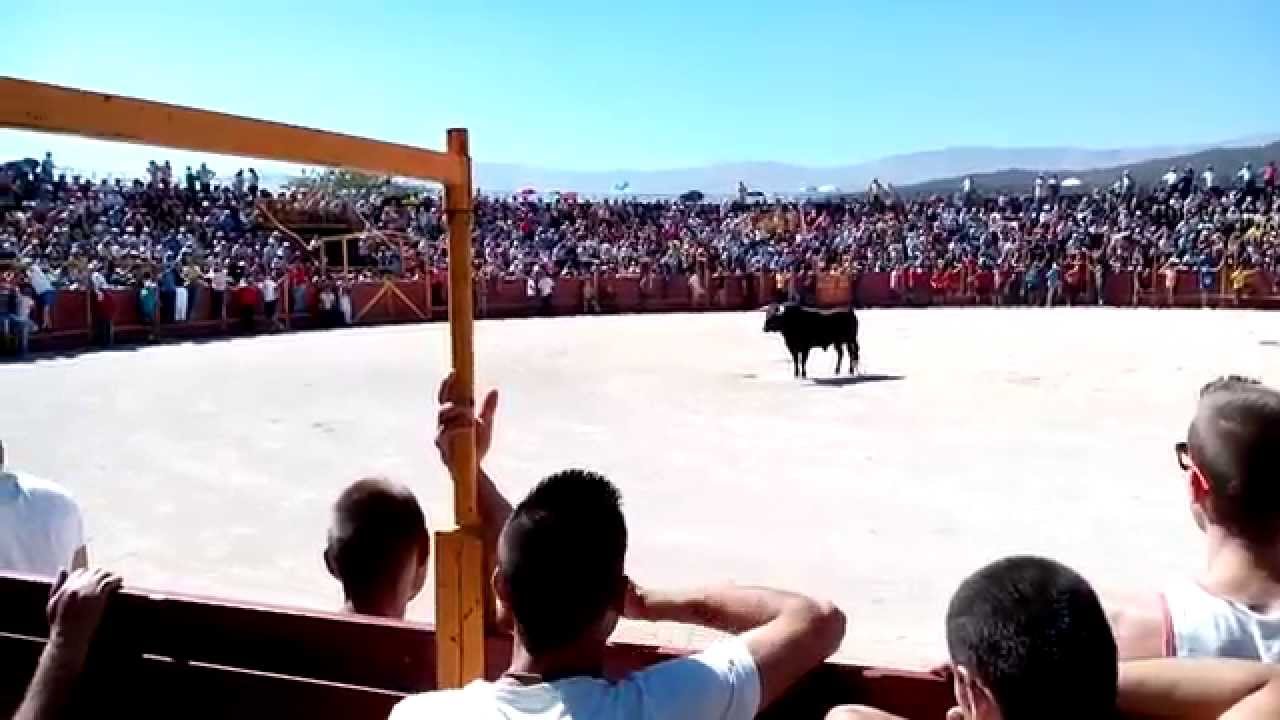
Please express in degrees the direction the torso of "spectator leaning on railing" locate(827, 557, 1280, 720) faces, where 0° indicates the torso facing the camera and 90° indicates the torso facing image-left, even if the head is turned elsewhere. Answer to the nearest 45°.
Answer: approximately 135°

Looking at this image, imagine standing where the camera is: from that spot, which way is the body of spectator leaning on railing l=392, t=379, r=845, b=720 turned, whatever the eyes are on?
away from the camera

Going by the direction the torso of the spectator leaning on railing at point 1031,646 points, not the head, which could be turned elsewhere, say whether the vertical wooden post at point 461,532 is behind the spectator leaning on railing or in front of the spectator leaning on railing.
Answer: in front

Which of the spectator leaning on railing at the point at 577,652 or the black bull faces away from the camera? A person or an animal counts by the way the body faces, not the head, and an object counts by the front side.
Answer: the spectator leaning on railing

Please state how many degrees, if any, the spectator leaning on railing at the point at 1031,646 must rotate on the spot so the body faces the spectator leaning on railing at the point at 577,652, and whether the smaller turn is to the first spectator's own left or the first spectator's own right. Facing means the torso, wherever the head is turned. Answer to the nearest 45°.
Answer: approximately 45° to the first spectator's own left

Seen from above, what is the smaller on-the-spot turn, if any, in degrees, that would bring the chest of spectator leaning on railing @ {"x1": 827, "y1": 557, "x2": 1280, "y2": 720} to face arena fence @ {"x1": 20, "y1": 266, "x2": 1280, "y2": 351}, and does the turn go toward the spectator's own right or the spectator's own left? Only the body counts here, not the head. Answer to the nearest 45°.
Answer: approximately 45° to the spectator's own right

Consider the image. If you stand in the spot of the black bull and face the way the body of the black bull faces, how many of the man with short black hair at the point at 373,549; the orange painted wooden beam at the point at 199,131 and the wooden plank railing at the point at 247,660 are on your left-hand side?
3

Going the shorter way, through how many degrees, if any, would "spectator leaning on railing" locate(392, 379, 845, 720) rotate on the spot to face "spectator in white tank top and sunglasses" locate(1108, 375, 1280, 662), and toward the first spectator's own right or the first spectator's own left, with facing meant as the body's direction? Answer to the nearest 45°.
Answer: approximately 90° to the first spectator's own right

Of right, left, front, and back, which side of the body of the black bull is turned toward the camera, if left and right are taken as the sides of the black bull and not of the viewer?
left

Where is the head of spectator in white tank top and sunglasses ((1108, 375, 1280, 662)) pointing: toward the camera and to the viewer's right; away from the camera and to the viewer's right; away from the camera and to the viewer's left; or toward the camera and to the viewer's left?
away from the camera and to the viewer's left

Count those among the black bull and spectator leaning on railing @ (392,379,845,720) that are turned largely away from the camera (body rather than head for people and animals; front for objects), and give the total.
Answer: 1

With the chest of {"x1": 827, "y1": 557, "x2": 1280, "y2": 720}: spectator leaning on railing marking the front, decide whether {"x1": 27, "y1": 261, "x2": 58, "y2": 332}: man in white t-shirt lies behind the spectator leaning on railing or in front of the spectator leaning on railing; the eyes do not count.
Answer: in front

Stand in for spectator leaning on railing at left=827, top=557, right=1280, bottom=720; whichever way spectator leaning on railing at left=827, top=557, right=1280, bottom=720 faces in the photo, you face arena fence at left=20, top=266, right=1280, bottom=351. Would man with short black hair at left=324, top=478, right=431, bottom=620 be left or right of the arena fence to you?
left

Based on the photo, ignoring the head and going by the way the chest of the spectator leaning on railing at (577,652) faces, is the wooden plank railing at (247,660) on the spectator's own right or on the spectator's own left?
on the spectator's own left

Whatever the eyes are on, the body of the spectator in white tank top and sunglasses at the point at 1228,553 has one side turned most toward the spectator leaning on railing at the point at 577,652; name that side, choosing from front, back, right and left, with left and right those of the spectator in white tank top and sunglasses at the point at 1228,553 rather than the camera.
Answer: left

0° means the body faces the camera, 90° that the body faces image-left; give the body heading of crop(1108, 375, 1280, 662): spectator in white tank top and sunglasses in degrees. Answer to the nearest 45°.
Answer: approximately 135°
